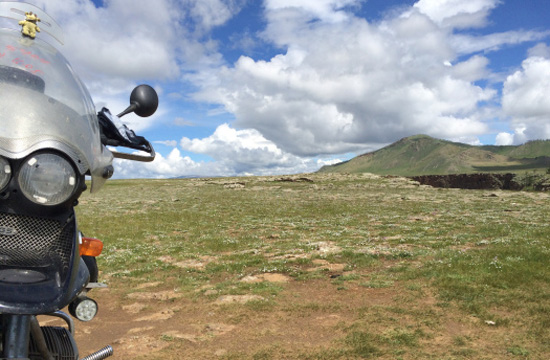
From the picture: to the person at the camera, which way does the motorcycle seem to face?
facing the viewer

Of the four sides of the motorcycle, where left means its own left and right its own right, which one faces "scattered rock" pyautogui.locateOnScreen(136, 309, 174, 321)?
back

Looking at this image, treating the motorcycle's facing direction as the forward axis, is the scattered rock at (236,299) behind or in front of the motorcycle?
behind

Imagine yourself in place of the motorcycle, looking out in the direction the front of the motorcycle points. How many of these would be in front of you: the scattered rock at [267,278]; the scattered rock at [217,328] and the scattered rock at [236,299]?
0

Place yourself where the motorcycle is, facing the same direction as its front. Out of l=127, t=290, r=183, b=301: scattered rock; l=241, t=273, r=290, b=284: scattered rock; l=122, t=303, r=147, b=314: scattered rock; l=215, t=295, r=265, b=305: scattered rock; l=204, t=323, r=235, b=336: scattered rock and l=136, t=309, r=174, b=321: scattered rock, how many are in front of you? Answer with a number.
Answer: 0

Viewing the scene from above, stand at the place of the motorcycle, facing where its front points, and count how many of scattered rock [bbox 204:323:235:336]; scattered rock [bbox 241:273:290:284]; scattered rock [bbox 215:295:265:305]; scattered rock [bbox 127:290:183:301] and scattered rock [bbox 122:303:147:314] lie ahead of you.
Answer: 0

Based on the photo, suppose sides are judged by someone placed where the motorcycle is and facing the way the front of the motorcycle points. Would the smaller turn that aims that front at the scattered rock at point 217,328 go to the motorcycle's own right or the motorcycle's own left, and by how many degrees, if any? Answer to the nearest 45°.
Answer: approximately 135° to the motorcycle's own left

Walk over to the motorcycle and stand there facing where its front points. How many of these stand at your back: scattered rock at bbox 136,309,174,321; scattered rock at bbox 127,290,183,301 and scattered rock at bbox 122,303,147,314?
3

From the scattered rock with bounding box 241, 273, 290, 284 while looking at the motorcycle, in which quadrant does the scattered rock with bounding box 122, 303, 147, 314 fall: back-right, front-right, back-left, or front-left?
front-right

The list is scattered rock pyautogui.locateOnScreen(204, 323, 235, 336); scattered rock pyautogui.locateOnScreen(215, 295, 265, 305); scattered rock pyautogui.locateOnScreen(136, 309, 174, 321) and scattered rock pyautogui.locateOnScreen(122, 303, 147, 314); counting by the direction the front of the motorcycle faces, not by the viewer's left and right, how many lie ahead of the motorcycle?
0

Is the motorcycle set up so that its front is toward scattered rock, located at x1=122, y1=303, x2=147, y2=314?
no

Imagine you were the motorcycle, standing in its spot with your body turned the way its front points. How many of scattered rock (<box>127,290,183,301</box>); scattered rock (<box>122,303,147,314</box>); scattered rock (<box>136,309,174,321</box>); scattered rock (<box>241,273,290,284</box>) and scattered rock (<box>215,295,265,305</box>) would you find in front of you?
0

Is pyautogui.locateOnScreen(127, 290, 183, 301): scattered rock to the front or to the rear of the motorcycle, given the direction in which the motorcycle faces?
to the rear

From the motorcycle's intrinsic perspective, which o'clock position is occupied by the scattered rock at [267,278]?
The scattered rock is roughly at 7 o'clock from the motorcycle.
